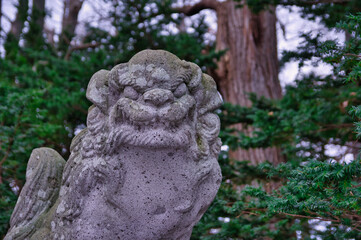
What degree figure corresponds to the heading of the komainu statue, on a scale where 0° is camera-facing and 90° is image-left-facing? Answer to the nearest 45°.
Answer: approximately 315°
